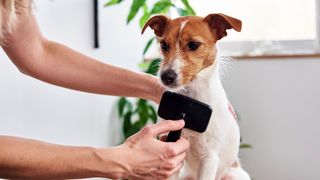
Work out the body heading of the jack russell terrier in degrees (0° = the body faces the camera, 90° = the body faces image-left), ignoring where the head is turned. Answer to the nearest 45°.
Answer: approximately 45°
